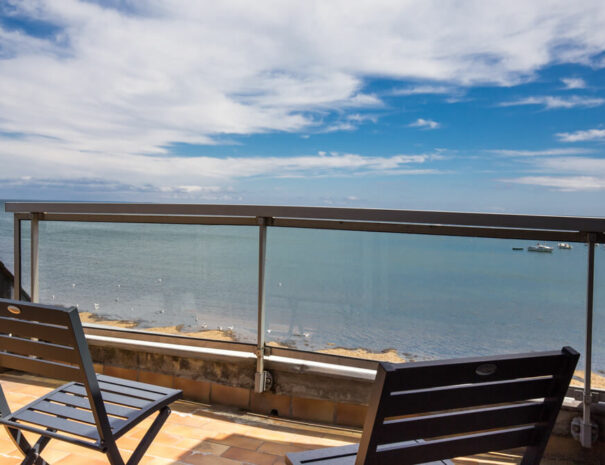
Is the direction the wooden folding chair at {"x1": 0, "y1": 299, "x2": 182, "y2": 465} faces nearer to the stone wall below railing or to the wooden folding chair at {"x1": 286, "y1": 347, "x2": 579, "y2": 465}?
the stone wall below railing

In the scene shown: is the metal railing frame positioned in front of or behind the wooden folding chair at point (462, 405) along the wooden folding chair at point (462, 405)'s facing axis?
in front

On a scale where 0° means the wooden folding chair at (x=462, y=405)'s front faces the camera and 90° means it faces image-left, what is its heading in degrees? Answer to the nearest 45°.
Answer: approximately 135°

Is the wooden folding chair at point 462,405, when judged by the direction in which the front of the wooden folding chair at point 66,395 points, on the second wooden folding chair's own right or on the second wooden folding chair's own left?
on the second wooden folding chair's own right

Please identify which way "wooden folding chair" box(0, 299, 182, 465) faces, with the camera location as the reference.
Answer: facing away from the viewer and to the right of the viewer

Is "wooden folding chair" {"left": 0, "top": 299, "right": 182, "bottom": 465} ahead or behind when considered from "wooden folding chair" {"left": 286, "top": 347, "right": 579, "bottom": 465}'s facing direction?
ahead

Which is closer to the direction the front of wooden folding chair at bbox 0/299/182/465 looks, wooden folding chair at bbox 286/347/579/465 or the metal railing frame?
the metal railing frame

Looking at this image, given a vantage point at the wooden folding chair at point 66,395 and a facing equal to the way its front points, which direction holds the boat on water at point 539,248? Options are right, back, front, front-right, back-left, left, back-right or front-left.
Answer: front-right

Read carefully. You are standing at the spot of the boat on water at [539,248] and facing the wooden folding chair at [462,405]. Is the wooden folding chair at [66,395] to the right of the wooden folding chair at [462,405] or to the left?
right

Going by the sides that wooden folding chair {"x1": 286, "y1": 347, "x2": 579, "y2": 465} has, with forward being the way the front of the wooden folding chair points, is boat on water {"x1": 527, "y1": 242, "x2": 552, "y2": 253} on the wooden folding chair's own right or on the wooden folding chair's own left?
on the wooden folding chair's own right

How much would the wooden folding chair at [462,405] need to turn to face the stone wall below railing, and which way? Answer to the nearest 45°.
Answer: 0° — it already faces it
